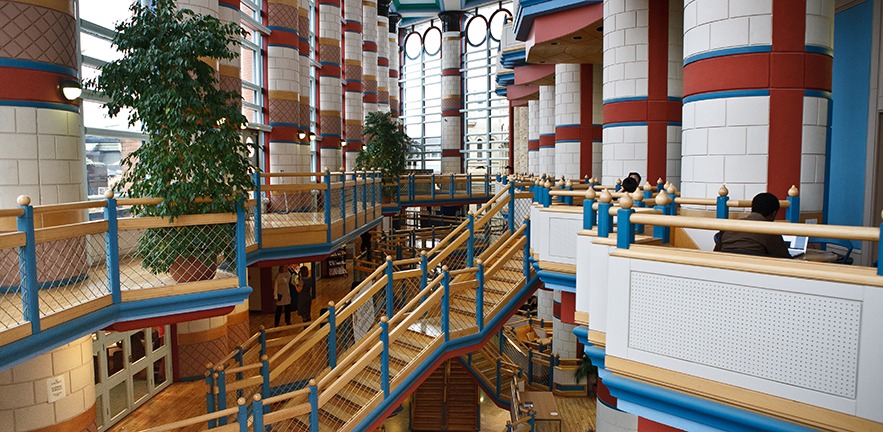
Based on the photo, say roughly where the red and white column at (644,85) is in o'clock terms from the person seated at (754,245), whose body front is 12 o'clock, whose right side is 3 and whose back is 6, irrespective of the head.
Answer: The red and white column is roughly at 10 o'clock from the person seated.

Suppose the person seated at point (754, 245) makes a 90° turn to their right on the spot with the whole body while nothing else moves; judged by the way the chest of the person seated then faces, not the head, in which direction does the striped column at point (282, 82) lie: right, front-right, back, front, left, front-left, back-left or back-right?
back

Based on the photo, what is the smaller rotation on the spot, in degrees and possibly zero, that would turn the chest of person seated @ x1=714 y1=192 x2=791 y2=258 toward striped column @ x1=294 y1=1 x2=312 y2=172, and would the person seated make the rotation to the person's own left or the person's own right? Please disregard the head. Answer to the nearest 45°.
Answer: approximately 90° to the person's own left

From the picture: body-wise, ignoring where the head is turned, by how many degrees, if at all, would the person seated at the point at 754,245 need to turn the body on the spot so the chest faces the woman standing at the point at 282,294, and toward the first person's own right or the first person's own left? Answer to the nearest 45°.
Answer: approximately 90° to the first person's own left

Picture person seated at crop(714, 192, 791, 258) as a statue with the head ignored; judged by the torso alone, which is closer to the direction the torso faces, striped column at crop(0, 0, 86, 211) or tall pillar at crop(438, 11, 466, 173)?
the tall pillar

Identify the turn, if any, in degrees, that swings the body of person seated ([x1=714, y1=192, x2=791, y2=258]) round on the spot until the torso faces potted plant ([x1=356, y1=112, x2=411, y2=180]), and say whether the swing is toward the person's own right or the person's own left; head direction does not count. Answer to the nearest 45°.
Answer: approximately 90° to the person's own left

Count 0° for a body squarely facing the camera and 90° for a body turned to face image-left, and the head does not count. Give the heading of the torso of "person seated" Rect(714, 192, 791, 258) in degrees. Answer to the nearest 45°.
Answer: approximately 225°

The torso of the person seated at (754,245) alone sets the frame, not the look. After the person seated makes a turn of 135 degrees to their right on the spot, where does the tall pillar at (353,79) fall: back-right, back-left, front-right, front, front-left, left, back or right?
back-right

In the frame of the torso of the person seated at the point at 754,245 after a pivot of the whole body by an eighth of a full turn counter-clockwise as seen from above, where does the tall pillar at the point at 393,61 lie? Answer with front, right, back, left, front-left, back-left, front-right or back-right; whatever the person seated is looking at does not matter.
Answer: front-left

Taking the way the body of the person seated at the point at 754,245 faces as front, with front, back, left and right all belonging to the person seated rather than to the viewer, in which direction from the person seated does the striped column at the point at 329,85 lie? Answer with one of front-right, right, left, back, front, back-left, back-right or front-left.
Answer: left
